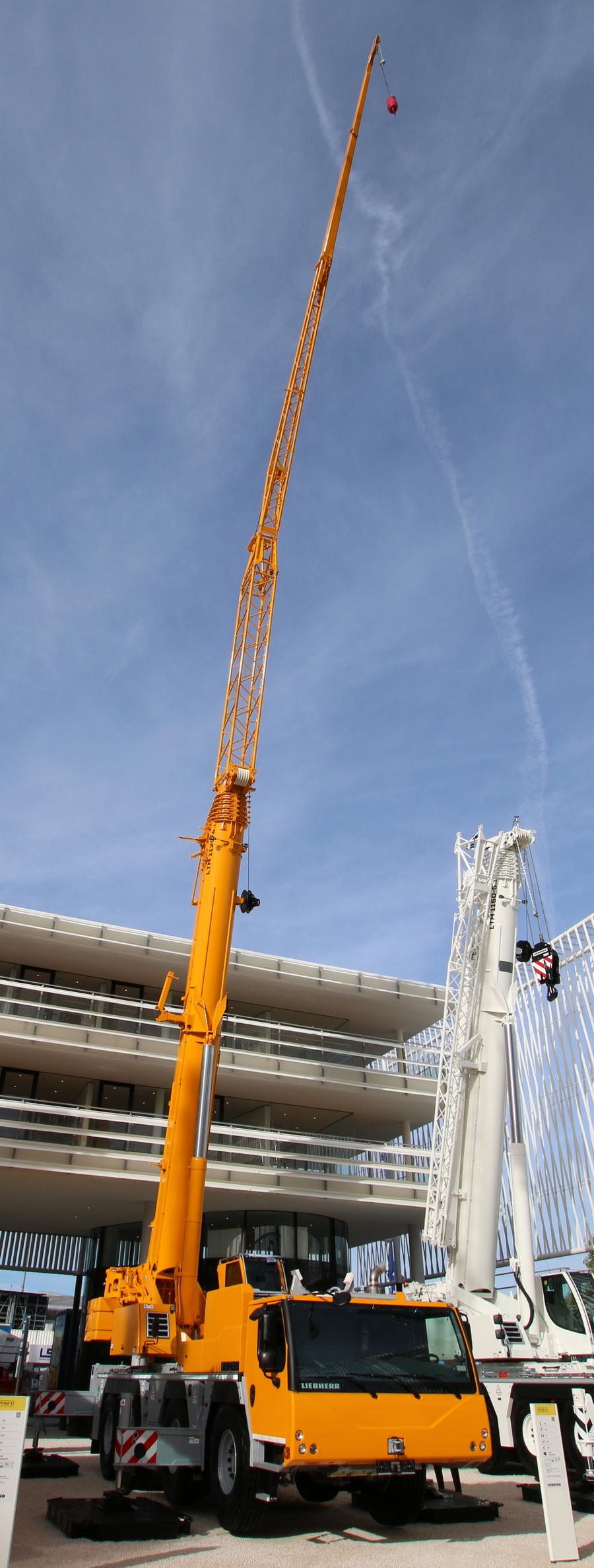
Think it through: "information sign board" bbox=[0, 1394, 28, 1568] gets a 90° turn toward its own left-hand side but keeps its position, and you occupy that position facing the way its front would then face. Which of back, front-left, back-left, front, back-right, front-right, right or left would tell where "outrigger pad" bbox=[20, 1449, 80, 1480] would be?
left

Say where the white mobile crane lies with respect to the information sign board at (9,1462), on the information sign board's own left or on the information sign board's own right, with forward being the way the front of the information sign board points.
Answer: on the information sign board's own left

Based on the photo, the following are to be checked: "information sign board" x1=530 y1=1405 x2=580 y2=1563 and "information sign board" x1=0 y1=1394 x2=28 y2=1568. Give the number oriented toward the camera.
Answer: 2

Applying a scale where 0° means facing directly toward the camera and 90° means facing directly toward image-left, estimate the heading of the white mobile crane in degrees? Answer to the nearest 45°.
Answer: approximately 315°

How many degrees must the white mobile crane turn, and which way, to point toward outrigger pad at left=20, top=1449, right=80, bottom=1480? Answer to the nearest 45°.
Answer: approximately 135° to its right

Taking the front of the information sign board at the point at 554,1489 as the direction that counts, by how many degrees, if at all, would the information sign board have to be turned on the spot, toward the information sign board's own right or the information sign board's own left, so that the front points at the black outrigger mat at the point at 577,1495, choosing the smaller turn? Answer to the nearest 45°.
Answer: approximately 180°

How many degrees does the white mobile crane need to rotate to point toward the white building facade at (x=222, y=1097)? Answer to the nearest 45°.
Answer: approximately 180°

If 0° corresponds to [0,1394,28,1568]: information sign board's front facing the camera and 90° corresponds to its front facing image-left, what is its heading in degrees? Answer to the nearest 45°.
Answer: approximately 0°

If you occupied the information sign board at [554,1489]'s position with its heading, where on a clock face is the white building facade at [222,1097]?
The white building facade is roughly at 5 o'clock from the information sign board.

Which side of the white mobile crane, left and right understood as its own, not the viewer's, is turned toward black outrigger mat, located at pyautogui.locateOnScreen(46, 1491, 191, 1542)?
right
